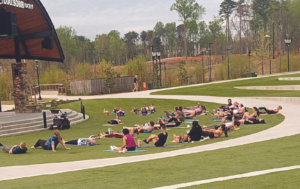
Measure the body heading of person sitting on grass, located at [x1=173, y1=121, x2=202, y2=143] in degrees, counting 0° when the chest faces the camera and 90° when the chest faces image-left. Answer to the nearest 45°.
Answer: approximately 90°

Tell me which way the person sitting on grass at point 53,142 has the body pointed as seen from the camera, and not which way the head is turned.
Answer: to the viewer's left

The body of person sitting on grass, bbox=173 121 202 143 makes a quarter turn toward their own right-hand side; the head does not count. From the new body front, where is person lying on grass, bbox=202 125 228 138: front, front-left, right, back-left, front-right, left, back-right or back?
front-right

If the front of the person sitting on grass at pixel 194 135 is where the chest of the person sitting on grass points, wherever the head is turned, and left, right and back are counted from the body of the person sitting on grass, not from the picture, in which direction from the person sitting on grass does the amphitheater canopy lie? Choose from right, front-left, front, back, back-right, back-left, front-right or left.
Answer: front-right

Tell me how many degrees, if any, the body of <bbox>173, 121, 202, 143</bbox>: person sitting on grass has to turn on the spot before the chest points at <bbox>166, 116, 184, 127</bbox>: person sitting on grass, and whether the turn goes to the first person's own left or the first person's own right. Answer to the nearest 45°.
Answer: approximately 90° to the first person's own right

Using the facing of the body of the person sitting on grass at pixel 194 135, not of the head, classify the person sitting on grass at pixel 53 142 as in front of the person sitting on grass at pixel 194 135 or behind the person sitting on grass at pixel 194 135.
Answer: in front

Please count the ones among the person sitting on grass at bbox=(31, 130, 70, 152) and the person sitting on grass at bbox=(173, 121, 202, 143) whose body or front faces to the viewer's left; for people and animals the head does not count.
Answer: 2

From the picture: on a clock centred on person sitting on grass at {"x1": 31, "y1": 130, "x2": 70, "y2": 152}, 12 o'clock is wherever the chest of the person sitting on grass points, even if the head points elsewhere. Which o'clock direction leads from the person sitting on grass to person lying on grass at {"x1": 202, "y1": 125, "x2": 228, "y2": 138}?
The person lying on grass is roughly at 6 o'clock from the person sitting on grass.

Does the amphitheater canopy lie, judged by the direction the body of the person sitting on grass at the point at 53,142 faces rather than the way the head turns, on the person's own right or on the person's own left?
on the person's own right

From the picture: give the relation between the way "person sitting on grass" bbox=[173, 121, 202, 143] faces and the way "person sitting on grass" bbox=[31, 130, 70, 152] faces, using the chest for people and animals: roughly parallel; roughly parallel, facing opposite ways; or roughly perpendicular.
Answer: roughly parallel
